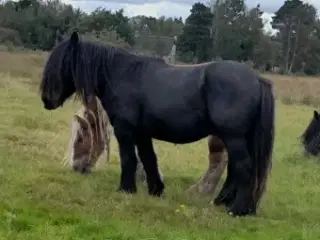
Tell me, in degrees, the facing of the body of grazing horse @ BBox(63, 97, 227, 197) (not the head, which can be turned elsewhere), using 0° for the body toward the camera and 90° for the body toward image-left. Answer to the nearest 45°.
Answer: approximately 90°

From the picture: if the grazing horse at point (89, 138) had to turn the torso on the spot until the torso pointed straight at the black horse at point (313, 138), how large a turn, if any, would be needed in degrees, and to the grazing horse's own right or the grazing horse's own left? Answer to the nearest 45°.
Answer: approximately 135° to the grazing horse's own right

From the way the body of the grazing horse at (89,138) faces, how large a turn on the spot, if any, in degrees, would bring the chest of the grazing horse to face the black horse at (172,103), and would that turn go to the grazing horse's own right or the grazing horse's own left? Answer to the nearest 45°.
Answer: approximately 135° to the grazing horse's own left
